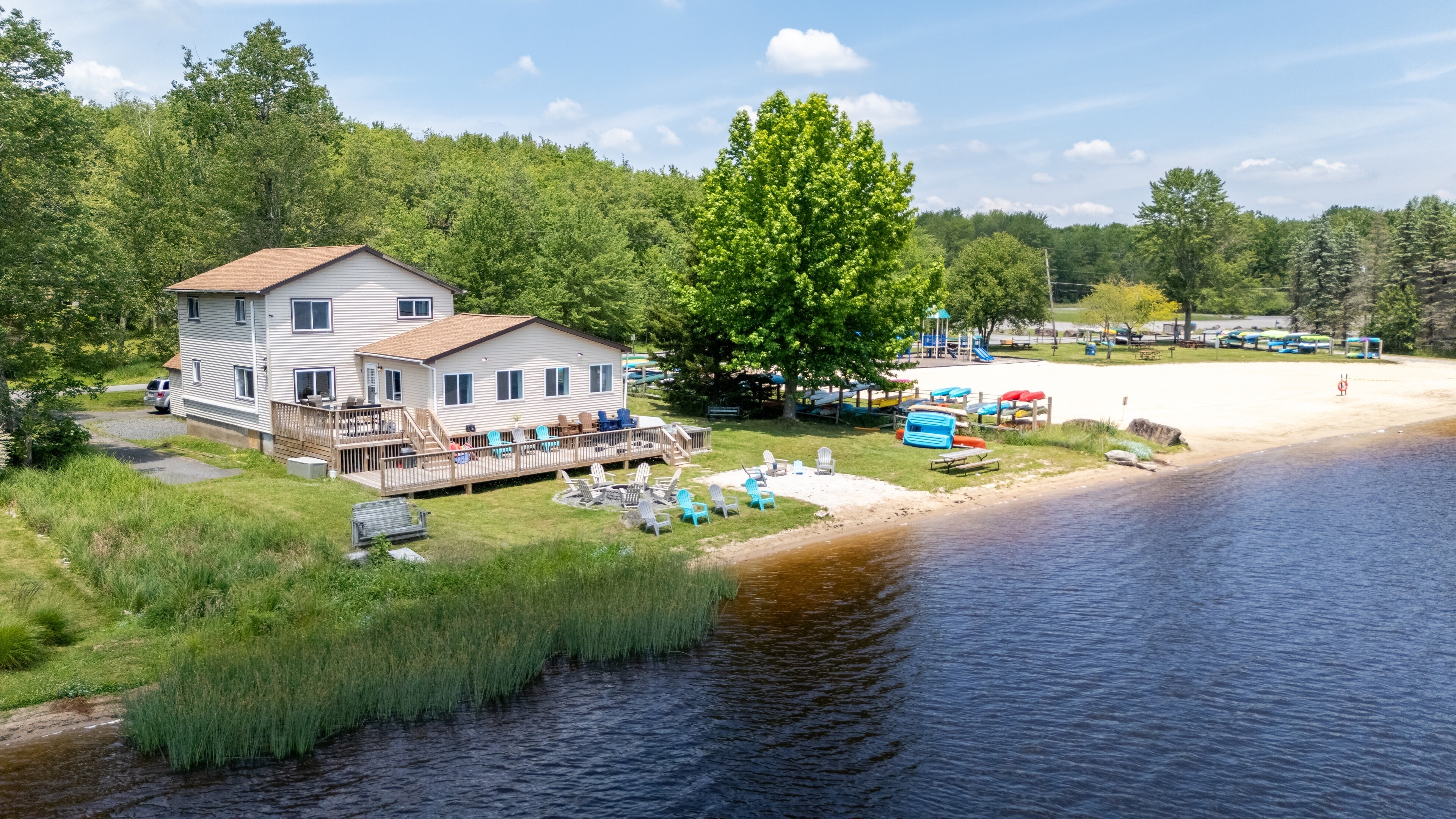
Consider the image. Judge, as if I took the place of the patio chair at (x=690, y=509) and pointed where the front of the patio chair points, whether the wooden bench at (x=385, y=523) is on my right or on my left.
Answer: on my right

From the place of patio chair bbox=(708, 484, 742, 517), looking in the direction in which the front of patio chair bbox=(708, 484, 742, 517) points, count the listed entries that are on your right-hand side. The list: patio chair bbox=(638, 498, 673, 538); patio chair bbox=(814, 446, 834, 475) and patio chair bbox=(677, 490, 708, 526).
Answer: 2

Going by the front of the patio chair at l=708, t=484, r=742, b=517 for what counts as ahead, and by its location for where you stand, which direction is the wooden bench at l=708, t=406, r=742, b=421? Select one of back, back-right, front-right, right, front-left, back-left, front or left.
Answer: back-left

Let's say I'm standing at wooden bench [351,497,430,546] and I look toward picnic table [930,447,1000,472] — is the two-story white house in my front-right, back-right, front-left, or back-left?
front-left

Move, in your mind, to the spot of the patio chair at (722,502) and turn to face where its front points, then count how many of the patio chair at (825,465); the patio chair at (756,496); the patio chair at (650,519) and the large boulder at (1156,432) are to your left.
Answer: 3

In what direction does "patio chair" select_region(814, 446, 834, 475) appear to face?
toward the camera

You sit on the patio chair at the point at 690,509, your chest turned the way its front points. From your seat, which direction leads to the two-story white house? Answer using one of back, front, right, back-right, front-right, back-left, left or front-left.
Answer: back

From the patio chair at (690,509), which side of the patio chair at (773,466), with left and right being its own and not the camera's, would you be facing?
right

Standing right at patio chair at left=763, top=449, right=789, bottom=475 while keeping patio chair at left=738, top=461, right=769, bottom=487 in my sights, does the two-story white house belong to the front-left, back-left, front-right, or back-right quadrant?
front-right

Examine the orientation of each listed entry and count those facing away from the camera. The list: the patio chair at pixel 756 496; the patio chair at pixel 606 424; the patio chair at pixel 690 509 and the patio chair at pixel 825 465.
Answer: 0

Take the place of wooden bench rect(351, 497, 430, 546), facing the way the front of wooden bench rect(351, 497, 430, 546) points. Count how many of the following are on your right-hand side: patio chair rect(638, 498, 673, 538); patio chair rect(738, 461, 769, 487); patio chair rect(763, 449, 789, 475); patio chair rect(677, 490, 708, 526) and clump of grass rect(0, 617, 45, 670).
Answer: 1

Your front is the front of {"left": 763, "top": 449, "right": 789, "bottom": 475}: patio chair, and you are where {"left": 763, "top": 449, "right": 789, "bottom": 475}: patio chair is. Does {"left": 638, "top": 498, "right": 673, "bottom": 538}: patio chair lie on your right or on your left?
on your right

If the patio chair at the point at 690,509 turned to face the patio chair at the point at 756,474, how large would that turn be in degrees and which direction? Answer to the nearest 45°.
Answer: approximately 90° to its left

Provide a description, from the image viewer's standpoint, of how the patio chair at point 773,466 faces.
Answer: facing the viewer and to the right of the viewer

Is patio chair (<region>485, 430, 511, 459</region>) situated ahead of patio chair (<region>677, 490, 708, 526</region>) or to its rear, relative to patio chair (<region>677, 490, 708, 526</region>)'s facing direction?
to the rear

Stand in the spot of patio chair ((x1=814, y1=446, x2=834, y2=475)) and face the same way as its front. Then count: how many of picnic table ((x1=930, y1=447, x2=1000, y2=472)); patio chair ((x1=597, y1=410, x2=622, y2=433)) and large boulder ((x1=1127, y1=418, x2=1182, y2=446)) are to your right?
1

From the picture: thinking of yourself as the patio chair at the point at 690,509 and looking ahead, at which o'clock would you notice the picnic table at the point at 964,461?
The picnic table is roughly at 9 o'clock from the patio chair.
